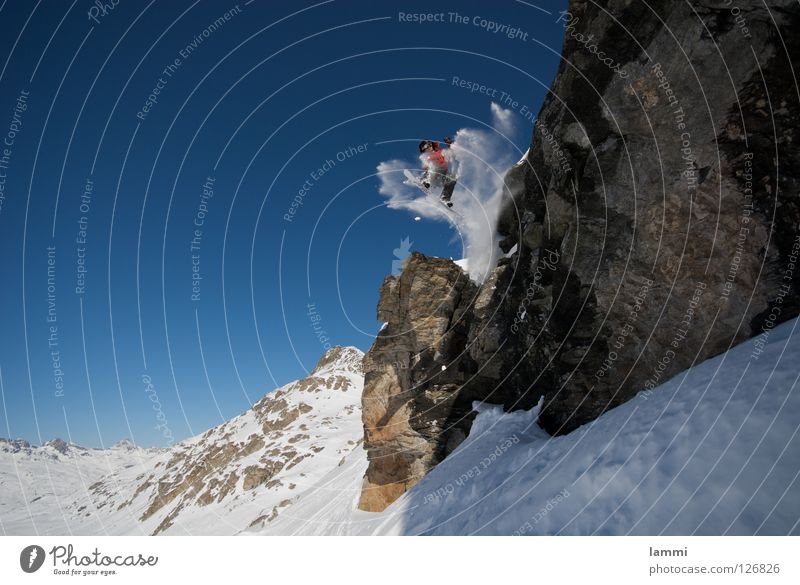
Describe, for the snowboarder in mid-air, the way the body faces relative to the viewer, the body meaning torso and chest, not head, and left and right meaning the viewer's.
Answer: facing the viewer and to the left of the viewer
